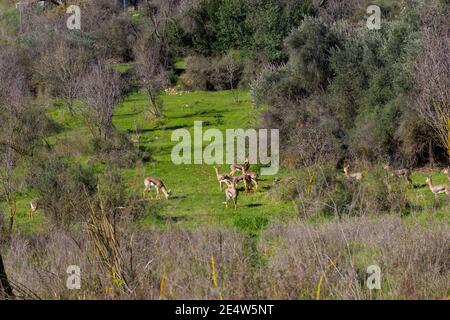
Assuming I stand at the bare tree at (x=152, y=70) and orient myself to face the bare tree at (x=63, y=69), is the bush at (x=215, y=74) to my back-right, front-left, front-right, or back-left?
back-right
